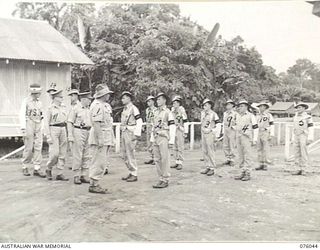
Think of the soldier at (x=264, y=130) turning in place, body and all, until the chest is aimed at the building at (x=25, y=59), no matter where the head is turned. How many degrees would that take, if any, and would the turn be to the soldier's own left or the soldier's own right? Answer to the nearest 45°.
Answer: approximately 45° to the soldier's own right

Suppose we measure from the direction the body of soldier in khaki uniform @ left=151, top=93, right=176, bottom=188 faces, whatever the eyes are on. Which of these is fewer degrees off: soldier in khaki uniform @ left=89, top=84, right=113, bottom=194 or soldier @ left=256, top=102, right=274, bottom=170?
the soldier in khaki uniform

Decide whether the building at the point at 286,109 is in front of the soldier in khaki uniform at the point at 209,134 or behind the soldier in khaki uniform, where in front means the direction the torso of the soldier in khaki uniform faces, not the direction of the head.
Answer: behind

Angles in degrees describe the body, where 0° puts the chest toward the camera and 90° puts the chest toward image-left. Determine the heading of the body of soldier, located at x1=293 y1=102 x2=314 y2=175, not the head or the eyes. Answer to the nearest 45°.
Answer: approximately 45°

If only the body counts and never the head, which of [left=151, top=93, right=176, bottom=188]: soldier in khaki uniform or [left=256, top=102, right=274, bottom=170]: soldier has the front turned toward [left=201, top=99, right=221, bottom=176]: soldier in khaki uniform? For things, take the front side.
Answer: the soldier

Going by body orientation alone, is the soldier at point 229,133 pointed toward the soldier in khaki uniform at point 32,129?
yes
